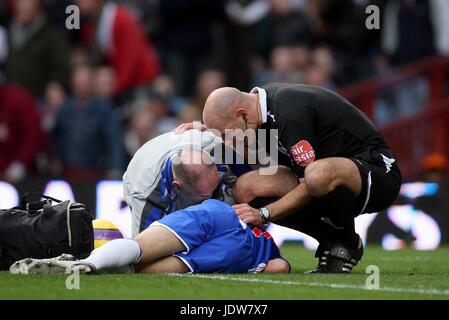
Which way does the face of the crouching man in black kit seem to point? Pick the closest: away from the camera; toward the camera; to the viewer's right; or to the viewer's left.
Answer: to the viewer's left

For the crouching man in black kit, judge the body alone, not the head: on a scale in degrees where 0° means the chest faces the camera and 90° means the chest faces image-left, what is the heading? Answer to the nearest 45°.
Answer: approximately 90°

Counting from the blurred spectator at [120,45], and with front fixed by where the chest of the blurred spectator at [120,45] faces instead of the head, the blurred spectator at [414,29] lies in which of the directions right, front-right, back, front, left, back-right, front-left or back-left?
back-left

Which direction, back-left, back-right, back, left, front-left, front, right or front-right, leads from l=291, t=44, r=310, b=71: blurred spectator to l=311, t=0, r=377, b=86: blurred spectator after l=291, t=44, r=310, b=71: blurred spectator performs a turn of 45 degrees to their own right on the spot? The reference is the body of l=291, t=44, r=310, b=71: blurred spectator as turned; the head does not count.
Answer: back

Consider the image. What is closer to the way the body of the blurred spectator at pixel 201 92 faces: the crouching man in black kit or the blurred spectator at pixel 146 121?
the crouching man in black kit

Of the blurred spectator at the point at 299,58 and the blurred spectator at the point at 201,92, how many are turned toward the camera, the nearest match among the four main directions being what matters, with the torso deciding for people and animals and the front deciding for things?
2

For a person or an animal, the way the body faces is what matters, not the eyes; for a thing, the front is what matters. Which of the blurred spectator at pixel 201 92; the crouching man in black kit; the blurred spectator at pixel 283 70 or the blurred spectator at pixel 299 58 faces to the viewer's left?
the crouching man in black kit

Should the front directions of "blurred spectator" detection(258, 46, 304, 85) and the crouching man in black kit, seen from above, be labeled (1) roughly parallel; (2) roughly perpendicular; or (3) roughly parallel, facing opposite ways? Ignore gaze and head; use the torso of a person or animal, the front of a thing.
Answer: roughly perpendicular

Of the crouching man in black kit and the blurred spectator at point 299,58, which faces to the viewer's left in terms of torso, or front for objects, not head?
the crouching man in black kit

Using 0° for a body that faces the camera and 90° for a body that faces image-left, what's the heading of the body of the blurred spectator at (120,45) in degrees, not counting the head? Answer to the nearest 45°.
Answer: approximately 45°
